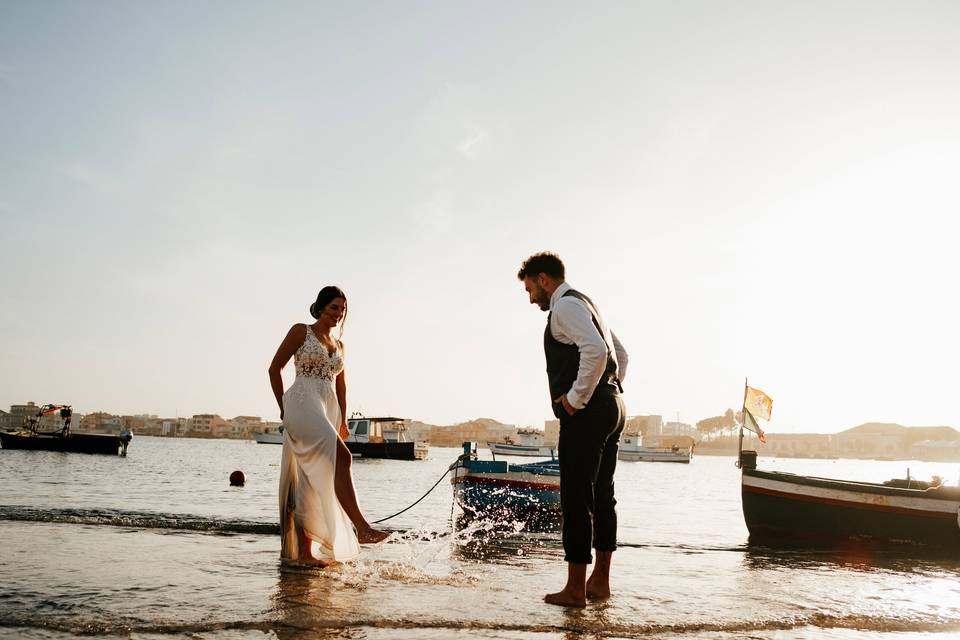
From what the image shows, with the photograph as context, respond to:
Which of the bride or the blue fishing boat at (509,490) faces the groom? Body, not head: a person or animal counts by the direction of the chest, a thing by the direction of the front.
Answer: the bride

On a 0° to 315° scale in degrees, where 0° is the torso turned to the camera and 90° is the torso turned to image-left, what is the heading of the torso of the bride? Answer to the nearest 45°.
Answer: approximately 315°

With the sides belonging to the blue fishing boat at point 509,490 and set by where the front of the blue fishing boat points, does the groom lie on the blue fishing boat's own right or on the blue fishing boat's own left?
on the blue fishing boat's own left

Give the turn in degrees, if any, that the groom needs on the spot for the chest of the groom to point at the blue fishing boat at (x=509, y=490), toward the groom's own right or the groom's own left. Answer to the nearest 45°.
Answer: approximately 90° to the groom's own right

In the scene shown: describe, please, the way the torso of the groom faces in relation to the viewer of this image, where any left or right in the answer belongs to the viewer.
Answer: facing to the left of the viewer

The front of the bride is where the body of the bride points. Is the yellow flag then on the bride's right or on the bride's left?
on the bride's left

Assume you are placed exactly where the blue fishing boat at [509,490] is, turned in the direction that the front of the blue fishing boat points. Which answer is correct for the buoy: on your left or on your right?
on your right

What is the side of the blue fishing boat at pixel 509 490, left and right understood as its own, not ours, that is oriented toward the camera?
left

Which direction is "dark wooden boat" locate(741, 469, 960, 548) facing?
to the viewer's left

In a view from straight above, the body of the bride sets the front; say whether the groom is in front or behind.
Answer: in front

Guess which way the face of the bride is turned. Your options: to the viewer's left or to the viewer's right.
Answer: to the viewer's right

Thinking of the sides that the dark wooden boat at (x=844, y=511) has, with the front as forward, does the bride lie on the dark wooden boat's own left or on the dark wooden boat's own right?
on the dark wooden boat's own left
